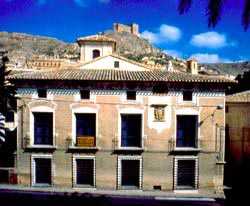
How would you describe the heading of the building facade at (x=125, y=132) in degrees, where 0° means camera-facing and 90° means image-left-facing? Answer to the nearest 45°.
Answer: approximately 0°

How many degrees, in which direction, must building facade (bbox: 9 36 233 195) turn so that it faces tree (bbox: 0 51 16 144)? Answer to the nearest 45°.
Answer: approximately 90° to its right

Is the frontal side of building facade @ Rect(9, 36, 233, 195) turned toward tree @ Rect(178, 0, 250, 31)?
yes
